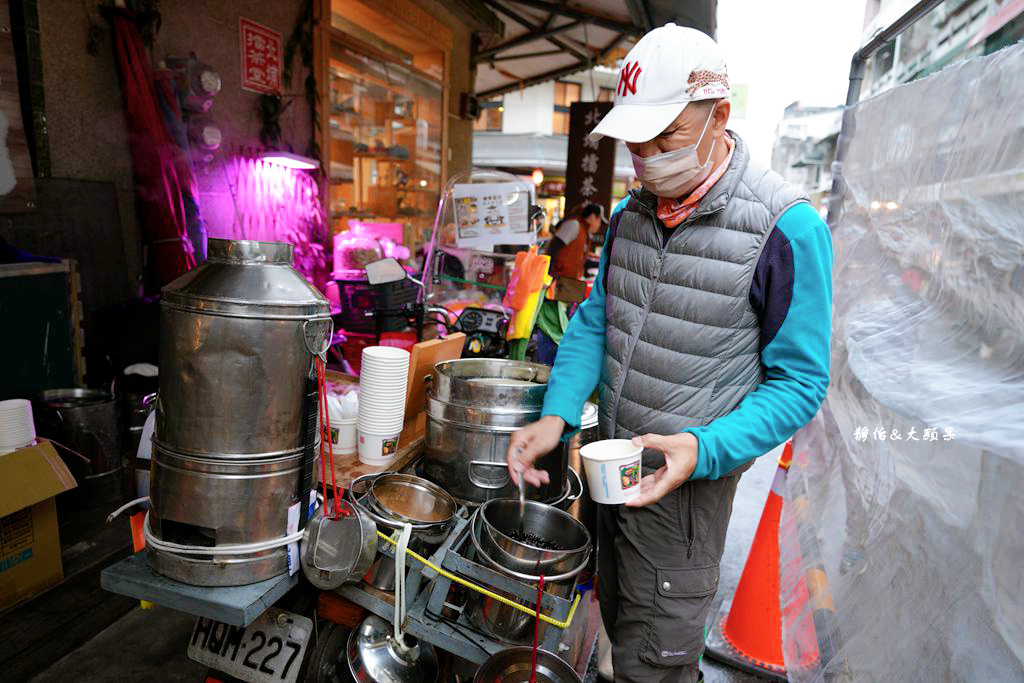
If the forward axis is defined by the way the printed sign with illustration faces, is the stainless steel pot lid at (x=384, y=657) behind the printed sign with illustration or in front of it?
in front

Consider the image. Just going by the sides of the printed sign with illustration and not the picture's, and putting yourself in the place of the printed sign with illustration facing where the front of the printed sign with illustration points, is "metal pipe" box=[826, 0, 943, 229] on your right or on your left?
on your left

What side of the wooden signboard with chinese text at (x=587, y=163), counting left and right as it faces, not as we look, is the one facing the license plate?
front

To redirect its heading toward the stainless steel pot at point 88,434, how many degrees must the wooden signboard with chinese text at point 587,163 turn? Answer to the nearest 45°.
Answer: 0° — it already faces it

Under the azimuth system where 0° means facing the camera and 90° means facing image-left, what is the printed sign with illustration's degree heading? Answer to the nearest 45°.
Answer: approximately 0°

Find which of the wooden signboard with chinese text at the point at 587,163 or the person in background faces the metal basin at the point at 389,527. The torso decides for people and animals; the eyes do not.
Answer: the wooden signboard with chinese text

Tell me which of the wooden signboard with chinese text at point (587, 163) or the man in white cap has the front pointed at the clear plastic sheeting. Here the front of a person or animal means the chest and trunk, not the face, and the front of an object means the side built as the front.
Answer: the wooden signboard with chinese text

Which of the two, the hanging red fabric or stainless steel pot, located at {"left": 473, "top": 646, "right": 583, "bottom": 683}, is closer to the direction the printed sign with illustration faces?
the stainless steel pot

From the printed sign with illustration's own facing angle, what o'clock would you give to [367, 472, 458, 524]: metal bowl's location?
The metal bowl is roughly at 12 o'clock from the printed sign with illustration.
